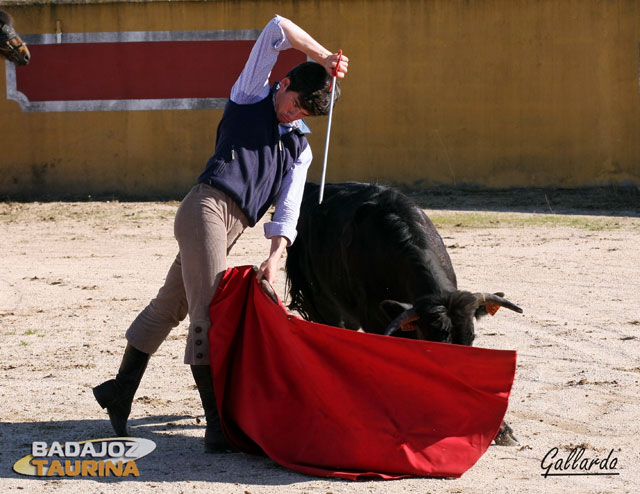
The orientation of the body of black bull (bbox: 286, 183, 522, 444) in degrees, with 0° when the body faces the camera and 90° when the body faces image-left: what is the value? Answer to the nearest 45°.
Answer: approximately 315°
